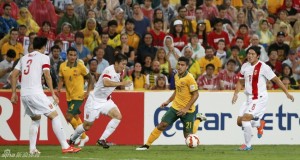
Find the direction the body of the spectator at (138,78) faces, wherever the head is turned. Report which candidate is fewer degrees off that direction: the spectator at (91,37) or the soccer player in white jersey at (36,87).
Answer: the soccer player in white jersey

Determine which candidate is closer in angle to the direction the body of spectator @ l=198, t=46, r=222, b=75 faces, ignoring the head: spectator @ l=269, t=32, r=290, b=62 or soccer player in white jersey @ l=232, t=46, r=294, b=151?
the soccer player in white jersey

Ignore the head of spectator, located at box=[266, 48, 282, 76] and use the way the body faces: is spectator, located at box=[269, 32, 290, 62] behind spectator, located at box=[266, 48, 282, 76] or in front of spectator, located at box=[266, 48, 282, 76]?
behind

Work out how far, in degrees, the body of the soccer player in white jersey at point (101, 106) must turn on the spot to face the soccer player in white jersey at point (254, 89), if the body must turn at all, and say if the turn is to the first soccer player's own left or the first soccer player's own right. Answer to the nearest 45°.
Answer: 0° — they already face them

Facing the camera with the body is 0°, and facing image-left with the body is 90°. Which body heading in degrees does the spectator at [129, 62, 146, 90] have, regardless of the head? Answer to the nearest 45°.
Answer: approximately 0°

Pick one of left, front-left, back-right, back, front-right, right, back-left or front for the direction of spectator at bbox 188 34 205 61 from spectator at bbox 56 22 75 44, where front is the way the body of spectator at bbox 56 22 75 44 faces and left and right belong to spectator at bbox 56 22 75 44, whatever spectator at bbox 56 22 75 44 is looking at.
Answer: left

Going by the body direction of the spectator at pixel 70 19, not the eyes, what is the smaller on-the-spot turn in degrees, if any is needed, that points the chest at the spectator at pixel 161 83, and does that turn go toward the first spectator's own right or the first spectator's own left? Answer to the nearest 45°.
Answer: approximately 45° to the first spectator's own left

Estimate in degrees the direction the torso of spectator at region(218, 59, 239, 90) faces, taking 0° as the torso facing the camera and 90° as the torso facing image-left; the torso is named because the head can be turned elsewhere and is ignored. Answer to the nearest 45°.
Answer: approximately 0°

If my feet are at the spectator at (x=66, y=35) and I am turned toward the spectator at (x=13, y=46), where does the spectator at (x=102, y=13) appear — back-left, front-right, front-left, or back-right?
back-right

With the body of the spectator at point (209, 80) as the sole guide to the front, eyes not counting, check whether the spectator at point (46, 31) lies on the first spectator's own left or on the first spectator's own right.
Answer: on the first spectator's own right

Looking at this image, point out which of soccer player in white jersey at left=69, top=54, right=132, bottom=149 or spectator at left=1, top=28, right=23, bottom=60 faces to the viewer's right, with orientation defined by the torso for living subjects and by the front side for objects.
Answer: the soccer player in white jersey
